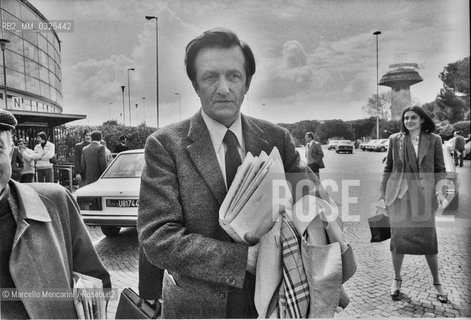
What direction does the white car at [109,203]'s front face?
away from the camera

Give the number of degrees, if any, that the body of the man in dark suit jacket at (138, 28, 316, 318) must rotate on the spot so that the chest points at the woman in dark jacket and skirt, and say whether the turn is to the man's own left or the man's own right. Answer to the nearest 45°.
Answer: approximately 135° to the man's own left
